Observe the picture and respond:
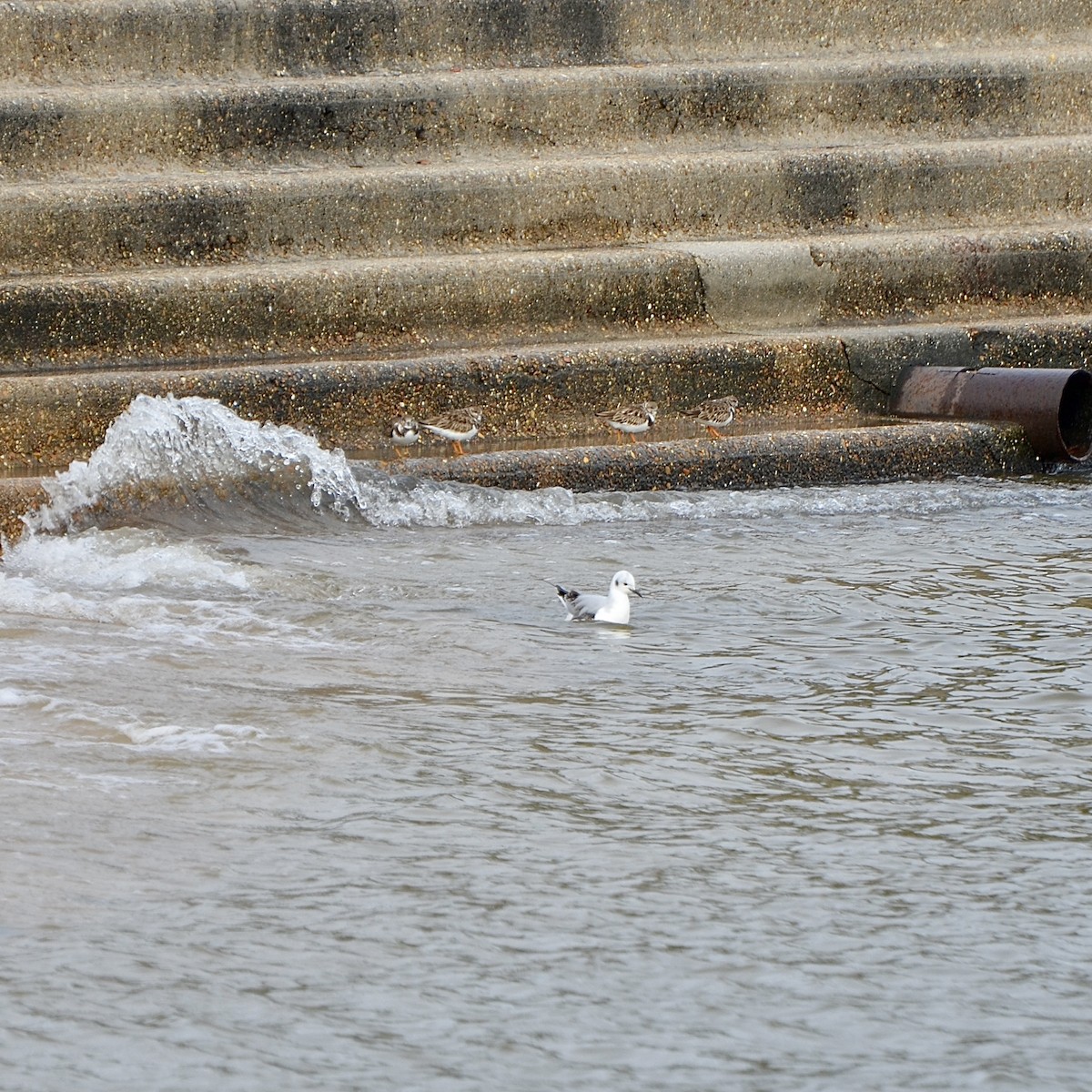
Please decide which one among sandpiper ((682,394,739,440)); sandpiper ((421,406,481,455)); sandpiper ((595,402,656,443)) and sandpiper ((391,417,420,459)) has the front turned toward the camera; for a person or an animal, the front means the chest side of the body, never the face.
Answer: sandpiper ((391,417,420,459))

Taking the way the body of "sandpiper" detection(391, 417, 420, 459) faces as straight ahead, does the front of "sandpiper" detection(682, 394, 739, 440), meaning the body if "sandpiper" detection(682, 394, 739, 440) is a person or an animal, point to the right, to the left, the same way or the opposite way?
to the left

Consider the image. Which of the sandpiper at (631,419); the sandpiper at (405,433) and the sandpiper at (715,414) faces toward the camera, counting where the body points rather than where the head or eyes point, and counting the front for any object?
the sandpiper at (405,433)

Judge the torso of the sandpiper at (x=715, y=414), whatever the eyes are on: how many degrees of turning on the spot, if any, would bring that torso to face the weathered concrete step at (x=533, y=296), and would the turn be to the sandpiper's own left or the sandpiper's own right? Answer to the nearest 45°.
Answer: approximately 135° to the sandpiper's own left

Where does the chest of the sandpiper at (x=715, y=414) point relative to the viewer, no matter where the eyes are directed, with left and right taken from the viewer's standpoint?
facing to the right of the viewer

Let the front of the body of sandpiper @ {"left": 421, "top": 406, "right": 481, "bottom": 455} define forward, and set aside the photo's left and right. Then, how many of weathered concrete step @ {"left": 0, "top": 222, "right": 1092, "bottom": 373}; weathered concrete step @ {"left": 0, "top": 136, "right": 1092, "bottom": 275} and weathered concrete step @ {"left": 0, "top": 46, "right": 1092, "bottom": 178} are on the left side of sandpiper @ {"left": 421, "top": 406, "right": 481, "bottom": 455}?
3

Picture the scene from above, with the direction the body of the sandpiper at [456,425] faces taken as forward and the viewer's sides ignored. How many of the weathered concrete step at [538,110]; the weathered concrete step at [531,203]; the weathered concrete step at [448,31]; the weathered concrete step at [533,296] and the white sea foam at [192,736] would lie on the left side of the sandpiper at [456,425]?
4

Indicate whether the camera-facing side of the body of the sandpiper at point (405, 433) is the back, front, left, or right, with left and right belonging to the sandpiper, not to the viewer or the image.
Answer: front
